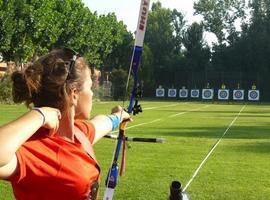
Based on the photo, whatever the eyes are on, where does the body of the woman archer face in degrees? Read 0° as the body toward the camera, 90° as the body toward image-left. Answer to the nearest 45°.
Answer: approximately 315°
